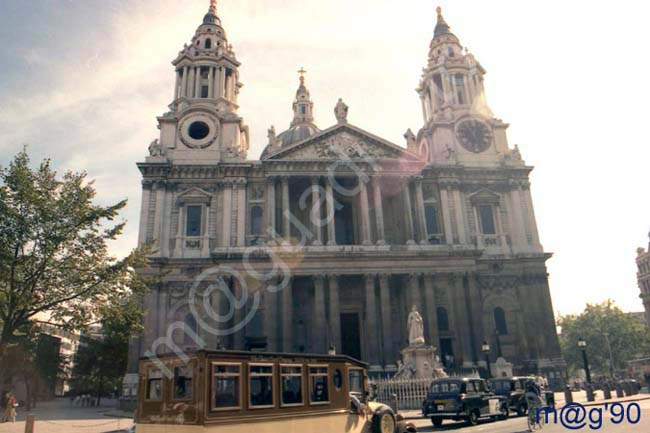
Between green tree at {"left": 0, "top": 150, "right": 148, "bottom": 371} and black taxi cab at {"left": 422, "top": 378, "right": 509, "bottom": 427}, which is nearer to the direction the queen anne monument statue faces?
the black taxi cab

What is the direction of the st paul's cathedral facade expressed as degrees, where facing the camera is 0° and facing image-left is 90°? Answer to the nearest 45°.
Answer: approximately 0°

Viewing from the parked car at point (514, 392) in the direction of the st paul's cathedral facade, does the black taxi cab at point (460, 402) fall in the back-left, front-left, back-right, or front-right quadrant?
back-left

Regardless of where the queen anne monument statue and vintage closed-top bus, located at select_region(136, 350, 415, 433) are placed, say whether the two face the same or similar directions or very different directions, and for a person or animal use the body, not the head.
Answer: very different directions

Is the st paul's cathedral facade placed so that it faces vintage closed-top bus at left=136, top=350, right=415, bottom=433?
yes
